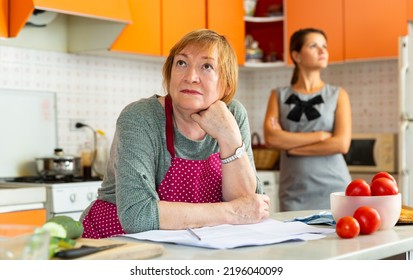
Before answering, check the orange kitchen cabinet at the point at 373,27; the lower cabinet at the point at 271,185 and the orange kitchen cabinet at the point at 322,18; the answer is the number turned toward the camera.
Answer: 3

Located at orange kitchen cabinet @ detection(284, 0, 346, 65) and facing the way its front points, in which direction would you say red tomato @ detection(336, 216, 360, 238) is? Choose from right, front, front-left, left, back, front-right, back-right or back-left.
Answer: front

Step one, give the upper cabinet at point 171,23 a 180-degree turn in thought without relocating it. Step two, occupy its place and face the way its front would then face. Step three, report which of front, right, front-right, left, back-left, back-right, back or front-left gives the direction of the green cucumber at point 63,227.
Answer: back-left

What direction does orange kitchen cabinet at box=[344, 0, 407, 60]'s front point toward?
toward the camera

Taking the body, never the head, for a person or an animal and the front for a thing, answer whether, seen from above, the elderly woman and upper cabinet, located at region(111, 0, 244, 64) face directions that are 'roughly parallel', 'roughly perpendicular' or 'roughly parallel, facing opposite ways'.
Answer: roughly parallel

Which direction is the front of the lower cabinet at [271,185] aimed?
toward the camera

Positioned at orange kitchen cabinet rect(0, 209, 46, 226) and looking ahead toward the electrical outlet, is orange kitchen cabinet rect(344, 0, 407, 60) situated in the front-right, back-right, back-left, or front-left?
front-right

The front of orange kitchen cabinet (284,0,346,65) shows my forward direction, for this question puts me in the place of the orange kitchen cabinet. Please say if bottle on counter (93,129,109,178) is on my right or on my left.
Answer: on my right

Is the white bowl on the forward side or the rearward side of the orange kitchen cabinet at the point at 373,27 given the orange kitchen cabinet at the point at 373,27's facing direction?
on the forward side

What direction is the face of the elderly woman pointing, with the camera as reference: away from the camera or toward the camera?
toward the camera

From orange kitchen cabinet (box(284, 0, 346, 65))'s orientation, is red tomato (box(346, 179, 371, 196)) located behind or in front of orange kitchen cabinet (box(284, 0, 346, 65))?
in front

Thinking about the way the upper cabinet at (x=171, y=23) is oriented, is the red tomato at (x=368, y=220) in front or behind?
in front

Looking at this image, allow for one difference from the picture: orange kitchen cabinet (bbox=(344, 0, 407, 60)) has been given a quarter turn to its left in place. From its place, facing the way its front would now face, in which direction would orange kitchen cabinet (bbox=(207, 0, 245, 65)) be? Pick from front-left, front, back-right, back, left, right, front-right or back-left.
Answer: back

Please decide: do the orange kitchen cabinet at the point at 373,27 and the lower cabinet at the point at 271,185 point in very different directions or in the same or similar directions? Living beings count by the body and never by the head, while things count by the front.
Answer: same or similar directions

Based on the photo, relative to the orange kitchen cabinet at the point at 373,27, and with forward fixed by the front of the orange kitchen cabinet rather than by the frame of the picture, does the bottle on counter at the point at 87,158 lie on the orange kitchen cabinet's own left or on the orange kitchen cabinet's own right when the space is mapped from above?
on the orange kitchen cabinet's own right

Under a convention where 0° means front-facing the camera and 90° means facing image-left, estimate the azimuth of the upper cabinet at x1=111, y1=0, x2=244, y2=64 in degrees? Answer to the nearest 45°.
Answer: approximately 315°
